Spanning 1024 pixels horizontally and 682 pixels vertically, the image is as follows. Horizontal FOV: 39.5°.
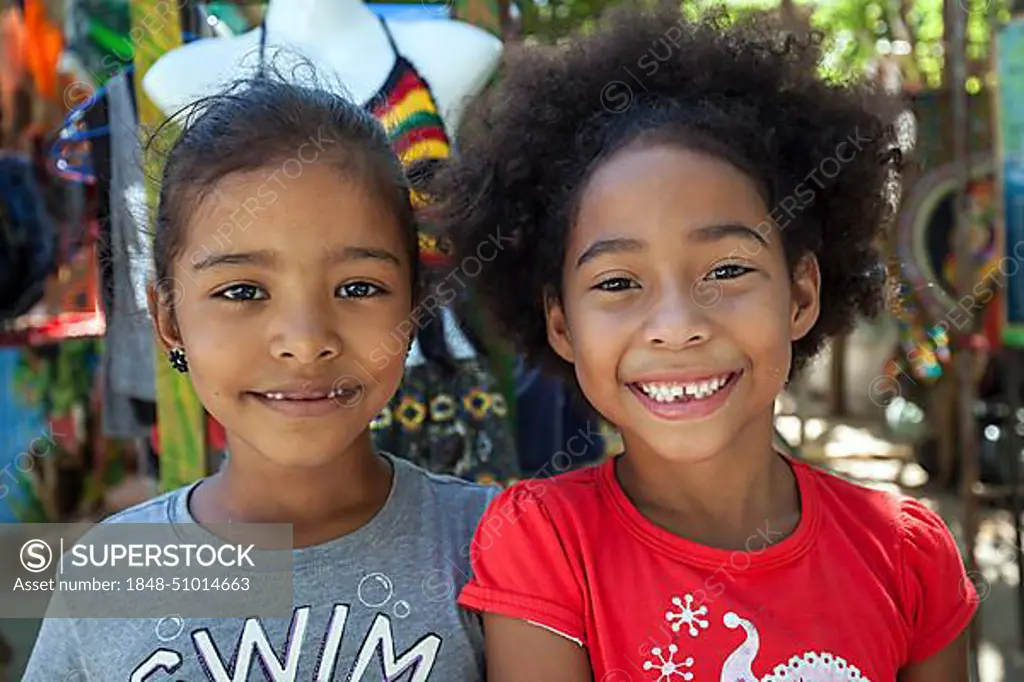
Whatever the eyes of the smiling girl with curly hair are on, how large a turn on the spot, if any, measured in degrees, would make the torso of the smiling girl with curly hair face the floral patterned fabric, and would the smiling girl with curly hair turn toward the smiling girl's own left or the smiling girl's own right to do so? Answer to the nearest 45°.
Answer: approximately 135° to the smiling girl's own right

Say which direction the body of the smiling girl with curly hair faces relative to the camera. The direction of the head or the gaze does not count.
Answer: toward the camera

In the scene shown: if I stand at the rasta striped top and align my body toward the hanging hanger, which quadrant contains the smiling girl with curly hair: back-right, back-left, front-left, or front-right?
back-left

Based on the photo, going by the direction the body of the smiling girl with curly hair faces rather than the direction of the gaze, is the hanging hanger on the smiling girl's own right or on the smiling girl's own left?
on the smiling girl's own right

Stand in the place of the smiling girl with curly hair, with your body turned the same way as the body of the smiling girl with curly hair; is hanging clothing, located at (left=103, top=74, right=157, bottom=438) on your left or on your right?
on your right
